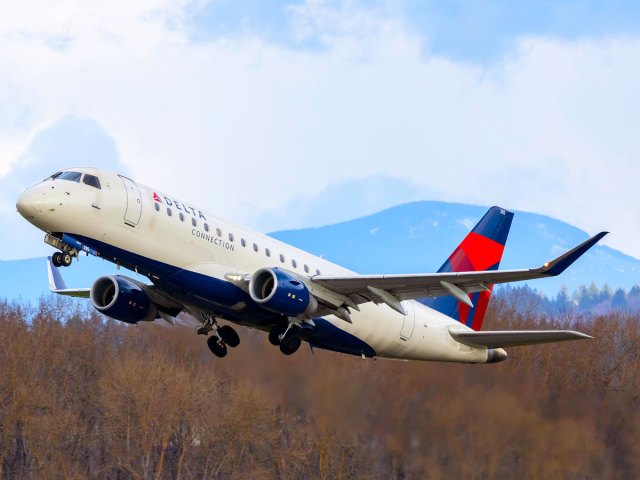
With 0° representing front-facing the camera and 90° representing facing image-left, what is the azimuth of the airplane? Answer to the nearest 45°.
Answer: approximately 45°
